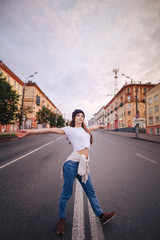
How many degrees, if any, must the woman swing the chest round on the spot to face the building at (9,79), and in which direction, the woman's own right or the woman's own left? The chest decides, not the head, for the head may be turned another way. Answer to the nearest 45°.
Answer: approximately 180°

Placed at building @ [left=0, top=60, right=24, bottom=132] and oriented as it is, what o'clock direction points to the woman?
The woman is roughly at 3 o'clock from the building.

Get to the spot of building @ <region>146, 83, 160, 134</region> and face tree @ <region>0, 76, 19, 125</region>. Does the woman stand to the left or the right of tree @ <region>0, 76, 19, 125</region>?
left

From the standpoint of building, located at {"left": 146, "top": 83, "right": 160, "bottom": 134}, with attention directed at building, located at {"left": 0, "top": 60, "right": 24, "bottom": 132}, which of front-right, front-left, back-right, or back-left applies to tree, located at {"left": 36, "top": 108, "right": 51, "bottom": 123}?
front-right

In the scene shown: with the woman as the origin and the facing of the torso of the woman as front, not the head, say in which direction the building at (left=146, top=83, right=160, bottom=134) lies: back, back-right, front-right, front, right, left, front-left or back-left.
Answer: left

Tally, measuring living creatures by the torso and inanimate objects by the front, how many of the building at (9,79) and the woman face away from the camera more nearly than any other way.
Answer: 0

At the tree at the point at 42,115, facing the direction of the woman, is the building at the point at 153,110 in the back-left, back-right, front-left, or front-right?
front-left

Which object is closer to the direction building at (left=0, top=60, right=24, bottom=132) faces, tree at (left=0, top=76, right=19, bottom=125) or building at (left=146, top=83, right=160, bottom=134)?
the building

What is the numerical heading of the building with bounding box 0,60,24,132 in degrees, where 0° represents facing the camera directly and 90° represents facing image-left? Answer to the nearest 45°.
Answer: approximately 270°

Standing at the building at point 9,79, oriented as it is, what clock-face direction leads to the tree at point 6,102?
The tree is roughly at 3 o'clock from the building.

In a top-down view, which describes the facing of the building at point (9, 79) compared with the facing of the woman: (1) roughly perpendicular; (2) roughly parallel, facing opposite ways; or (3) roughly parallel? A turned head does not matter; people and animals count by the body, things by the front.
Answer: roughly perpendicular

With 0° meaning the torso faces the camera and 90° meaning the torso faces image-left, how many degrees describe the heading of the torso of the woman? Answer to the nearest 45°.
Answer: approximately 315°
